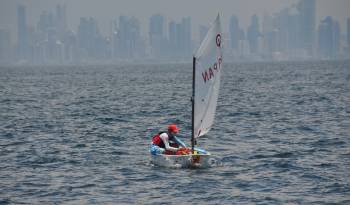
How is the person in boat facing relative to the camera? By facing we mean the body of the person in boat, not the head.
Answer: to the viewer's right
